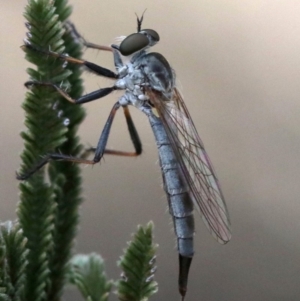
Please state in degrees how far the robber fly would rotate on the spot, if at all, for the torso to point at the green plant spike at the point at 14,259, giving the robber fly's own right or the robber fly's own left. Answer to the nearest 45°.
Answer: approximately 45° to the robber fly's own left

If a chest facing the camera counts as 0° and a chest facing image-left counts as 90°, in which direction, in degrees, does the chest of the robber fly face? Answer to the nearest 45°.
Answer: approximately 90°
